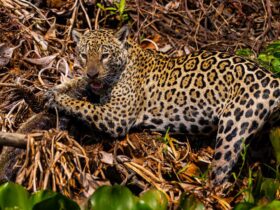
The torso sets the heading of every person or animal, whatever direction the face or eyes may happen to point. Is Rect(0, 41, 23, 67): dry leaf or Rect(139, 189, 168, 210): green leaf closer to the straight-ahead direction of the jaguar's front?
the dry leaf

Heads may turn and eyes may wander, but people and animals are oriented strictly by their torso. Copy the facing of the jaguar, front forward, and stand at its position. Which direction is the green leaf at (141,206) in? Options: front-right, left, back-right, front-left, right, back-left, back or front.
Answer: left

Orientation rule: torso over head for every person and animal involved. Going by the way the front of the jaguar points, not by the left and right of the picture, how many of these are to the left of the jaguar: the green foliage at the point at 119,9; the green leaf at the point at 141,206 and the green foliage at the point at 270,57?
1

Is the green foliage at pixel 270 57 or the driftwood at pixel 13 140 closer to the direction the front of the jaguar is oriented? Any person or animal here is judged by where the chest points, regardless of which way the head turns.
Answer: the driftwood

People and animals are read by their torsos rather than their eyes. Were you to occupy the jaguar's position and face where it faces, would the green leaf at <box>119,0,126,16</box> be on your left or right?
on your right

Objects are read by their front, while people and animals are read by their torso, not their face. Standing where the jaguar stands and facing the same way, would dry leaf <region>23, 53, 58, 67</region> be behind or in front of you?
in front

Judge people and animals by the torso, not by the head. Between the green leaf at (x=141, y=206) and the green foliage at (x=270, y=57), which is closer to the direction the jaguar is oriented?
the green leaf

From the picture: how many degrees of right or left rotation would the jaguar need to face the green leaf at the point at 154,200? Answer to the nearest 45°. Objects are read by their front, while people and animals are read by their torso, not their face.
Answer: approximately 90° to its left

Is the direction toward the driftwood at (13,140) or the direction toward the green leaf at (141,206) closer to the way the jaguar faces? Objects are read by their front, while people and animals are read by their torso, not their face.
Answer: the driftwood

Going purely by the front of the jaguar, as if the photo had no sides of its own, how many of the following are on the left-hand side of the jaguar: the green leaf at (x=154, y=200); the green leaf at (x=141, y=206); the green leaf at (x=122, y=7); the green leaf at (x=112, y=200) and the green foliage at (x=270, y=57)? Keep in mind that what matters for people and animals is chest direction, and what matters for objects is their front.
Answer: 3

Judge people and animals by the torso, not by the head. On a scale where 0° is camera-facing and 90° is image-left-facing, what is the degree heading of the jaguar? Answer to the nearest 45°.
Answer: approximately 90°

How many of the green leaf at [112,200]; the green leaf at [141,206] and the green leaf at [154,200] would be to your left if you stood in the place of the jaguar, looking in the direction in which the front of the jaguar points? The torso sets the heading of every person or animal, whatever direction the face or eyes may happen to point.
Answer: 3

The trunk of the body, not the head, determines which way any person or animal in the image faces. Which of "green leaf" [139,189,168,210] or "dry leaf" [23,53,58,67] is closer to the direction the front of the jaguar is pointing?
the dry leaf

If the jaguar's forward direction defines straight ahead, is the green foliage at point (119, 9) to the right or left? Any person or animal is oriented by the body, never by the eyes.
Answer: on its right

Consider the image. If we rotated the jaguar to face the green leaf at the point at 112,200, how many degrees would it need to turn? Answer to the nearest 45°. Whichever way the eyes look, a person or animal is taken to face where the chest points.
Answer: approximately 90° to its left

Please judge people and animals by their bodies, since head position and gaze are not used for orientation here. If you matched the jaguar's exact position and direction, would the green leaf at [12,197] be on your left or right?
on your left
